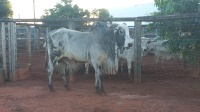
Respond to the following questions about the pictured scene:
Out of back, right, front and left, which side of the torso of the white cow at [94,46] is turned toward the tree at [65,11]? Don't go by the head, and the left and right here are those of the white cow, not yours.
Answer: left

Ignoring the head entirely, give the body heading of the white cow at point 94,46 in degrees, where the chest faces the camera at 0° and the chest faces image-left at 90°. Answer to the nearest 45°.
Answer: approximately 270°
